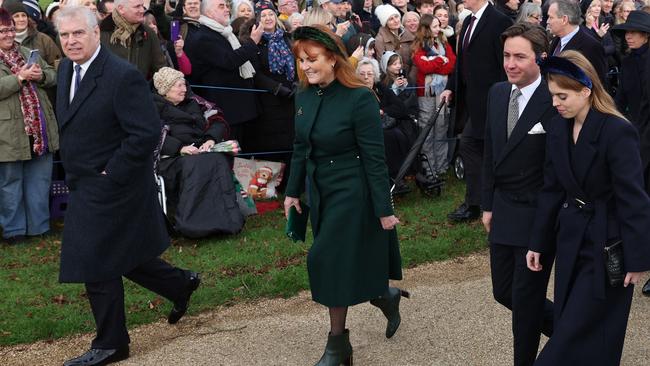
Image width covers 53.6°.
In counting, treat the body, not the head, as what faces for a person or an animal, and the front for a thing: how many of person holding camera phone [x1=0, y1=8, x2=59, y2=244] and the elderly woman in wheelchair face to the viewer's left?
0

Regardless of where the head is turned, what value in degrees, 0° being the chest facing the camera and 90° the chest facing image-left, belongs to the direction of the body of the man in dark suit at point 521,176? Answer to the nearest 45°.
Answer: approximately 45°

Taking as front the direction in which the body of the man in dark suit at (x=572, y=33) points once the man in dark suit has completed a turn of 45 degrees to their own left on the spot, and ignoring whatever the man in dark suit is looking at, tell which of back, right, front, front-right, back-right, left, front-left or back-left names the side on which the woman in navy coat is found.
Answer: front

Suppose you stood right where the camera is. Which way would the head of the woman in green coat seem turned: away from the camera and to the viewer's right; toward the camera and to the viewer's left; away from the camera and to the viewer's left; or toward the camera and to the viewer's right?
toward the camera and to the viewer's left

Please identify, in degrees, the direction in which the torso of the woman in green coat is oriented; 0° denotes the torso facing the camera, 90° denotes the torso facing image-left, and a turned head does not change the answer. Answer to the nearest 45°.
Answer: approximately 45°

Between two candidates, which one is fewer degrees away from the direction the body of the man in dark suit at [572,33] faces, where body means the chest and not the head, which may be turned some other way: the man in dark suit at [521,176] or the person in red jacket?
the man in dark suit

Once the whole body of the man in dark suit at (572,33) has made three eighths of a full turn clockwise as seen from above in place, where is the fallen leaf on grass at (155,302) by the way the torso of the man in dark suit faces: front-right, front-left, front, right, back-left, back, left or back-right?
back-left

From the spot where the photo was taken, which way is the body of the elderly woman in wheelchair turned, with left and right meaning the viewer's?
facing the viewer and to the right of the viewer

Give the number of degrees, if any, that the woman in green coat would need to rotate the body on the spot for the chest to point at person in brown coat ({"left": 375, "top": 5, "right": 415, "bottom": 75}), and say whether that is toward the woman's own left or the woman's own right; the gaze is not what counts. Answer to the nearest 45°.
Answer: approximately 135° to the woman's own right

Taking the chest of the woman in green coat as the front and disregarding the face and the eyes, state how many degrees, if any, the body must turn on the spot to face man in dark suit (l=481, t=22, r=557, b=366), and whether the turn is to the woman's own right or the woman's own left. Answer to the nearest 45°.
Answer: approximately 135° to the woman's own left
